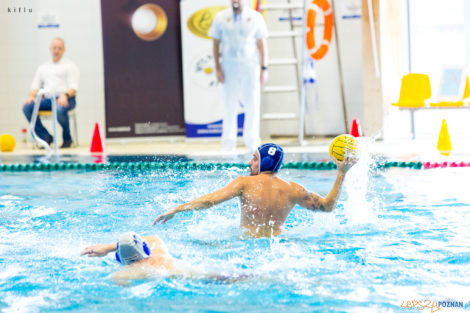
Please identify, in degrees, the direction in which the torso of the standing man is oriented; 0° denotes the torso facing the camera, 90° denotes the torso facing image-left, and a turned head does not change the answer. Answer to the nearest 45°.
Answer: approximately 0°

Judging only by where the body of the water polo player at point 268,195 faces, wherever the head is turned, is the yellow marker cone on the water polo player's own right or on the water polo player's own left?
on the water polo player's own right

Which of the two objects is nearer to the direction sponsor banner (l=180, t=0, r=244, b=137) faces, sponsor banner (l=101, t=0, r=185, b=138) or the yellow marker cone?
the yellow marker cone

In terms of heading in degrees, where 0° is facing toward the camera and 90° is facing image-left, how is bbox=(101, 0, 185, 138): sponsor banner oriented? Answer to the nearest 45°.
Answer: approximately 0°

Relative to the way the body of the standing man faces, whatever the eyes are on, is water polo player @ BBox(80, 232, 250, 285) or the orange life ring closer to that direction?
the water polo player

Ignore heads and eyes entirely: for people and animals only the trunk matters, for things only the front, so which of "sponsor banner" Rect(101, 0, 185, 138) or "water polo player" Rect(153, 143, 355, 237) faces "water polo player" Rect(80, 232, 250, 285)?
the sponsor banner

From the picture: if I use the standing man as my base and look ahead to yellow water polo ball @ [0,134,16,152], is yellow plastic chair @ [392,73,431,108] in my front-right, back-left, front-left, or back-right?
back-right

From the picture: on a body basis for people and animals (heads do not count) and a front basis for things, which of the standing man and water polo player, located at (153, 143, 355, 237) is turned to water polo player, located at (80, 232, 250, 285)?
the standing man

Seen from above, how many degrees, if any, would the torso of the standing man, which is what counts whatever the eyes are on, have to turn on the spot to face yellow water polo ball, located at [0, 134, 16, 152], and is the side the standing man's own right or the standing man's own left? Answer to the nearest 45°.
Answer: approximately 90° to the standing man's own right
